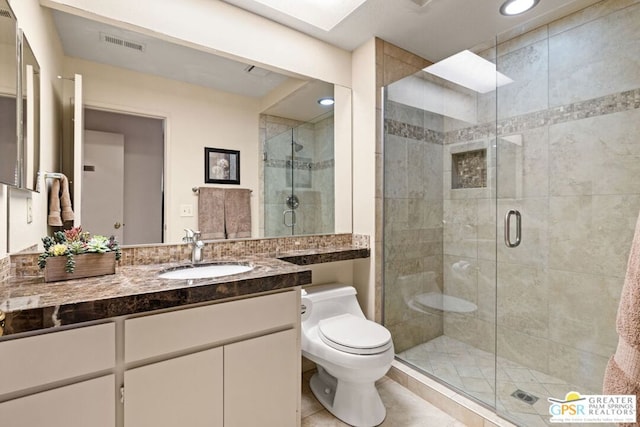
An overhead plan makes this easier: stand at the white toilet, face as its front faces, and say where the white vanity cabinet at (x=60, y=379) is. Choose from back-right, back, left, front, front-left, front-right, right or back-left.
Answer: right

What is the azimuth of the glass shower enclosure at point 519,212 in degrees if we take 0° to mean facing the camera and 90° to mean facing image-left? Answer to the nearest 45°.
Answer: approximately 45°

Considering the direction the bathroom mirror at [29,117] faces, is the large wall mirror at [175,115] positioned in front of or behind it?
in front

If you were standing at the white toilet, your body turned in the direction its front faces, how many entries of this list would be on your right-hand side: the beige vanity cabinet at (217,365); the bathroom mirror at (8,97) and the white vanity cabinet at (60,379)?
3

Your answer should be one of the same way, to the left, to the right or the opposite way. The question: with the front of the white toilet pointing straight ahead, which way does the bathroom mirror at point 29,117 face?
to the left

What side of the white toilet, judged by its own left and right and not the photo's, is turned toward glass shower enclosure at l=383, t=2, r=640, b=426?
left

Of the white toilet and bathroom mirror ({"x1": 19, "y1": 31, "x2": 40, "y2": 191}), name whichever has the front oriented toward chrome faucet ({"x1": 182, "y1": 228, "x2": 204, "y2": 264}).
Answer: the bathroom mirror

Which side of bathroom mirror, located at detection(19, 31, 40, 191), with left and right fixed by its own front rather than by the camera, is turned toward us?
right

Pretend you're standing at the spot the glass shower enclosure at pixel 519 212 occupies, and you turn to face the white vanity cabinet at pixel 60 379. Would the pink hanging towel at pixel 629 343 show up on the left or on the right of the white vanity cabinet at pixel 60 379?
left

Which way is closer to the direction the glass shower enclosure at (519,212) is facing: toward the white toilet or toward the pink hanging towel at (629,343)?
the white toilet
